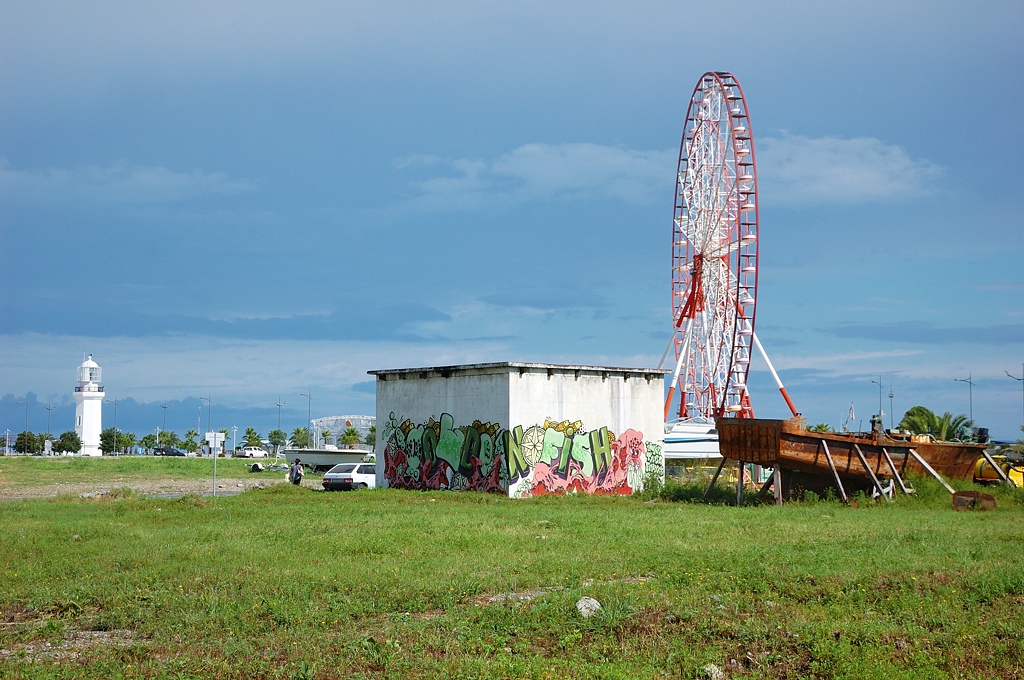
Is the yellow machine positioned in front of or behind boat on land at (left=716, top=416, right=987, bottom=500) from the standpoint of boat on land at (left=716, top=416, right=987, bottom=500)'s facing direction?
in front

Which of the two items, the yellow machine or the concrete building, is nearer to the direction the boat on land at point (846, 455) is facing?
the yellow machine

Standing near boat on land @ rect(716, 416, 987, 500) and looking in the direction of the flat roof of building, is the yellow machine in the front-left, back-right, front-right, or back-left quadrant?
back-right

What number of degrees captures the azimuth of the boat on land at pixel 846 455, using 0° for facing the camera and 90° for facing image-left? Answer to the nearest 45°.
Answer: approximately 225°

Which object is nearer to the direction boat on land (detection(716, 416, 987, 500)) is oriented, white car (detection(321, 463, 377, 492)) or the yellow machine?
the yellow machine
